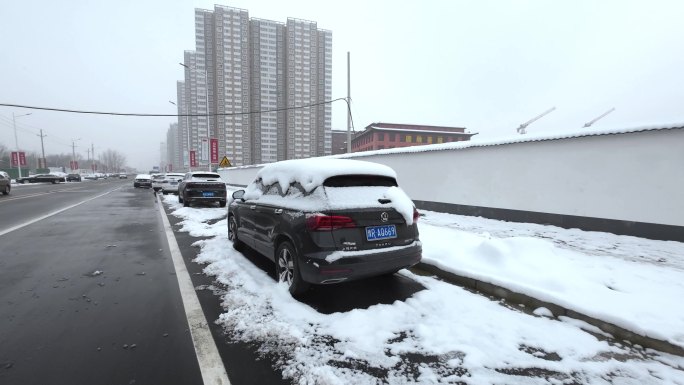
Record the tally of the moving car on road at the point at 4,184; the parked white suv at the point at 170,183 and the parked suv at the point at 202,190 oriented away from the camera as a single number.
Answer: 2

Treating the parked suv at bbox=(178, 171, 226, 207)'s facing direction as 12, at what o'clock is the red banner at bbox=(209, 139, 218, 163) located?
The red banner is roughly at 12 o'clock from the parked suv.

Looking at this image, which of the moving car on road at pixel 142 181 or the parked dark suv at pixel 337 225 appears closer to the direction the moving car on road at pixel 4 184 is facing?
the parked dark suv

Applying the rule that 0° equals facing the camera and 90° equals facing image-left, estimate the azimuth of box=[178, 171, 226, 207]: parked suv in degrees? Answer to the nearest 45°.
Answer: approximately 180°

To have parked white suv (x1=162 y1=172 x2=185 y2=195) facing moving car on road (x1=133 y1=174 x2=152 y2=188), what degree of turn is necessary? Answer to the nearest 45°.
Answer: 0° — it already faces it

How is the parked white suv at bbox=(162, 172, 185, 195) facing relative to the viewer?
away from the camera

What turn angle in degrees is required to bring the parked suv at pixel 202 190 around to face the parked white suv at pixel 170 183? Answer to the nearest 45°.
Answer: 0° — it already faces it

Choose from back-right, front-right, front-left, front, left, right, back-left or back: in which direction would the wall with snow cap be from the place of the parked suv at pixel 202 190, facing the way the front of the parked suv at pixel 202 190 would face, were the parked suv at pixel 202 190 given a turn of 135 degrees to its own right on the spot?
front

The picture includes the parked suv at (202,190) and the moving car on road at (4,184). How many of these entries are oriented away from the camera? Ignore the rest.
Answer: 1

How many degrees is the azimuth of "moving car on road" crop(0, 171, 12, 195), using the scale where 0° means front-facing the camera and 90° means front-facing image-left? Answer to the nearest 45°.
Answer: approximately 45°

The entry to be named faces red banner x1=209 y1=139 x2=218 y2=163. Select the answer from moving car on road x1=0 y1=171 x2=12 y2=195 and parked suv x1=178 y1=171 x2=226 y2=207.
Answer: the parked suv
